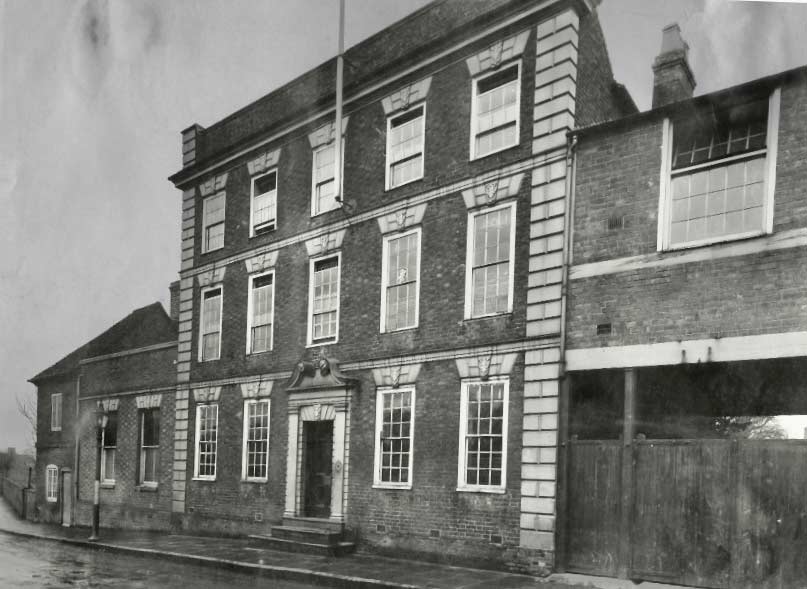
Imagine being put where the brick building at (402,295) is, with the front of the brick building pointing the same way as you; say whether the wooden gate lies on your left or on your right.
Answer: on your left

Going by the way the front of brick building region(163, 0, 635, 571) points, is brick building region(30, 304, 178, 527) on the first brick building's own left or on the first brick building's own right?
on the first brick building's own right

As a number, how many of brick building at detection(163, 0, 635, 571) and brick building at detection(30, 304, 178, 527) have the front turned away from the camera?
0

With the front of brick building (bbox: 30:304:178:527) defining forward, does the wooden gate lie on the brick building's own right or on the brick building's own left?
on the brick building's own left

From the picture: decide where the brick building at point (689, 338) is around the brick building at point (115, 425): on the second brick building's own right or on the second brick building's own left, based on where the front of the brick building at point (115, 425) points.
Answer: on the second brick building's own left

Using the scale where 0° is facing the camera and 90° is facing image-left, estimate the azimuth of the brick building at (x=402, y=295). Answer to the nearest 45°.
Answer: approximately 45°

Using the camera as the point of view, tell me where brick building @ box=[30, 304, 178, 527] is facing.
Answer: facing the viewer and to the left of the viewer
